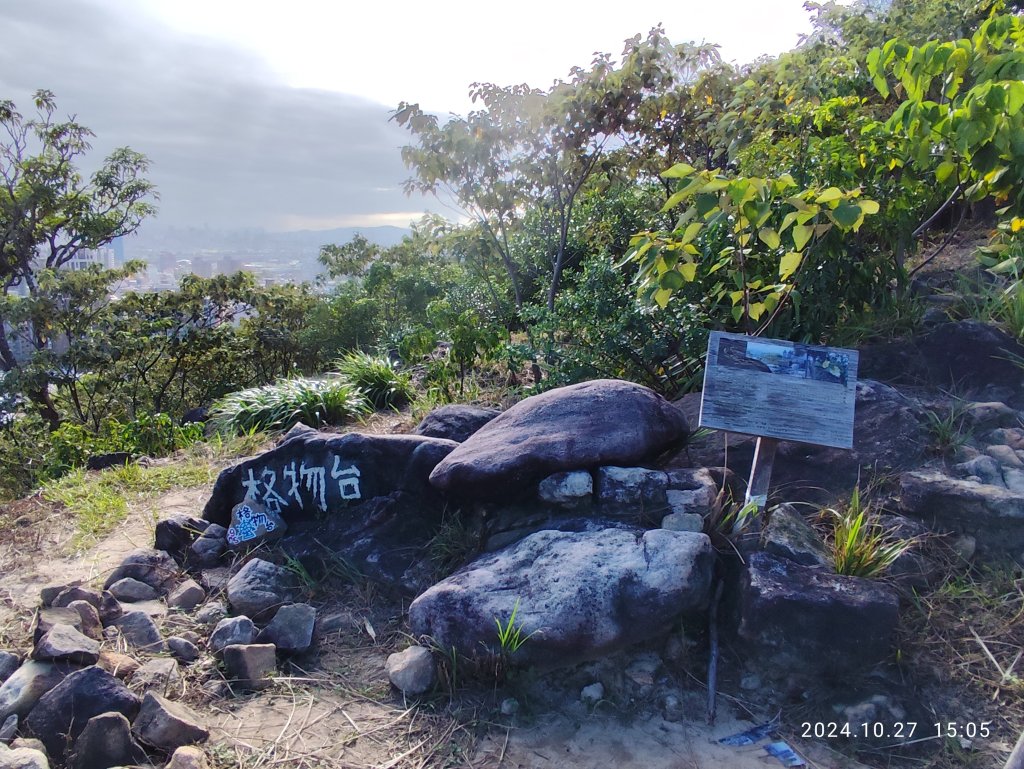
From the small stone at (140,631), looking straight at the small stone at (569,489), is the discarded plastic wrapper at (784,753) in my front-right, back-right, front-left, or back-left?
front-right

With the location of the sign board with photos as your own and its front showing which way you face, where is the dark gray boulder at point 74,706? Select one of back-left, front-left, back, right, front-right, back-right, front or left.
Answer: front-right

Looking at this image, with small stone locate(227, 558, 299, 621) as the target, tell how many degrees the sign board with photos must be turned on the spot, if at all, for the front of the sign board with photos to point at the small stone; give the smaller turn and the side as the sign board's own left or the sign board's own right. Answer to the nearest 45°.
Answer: approximately 90° to the sign board's own right

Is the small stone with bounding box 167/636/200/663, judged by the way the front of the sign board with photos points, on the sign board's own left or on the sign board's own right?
on the sign board's own right

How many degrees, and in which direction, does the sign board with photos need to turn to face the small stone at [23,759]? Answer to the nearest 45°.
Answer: approximately 45° to its right

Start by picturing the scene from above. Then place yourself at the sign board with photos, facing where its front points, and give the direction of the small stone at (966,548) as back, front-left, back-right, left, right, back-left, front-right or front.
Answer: left

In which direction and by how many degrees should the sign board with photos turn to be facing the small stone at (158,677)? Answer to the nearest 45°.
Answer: approximately 45° to its right

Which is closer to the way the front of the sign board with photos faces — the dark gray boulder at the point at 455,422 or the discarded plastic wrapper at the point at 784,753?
the discarded plastic wrapper

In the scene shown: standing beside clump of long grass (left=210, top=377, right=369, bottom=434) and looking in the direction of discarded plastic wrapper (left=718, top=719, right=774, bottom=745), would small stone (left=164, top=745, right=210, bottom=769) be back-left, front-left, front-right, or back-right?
front-right

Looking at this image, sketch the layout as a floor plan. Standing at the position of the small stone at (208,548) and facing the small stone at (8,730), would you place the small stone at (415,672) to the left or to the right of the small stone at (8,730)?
left

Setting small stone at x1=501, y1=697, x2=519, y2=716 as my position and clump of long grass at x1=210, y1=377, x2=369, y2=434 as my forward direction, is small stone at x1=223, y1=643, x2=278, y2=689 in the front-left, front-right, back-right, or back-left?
front-left

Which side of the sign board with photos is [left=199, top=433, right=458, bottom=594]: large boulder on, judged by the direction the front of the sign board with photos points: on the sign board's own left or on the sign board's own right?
on the sign board's own right

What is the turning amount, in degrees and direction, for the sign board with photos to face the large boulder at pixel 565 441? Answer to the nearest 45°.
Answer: approximately 90° to its right

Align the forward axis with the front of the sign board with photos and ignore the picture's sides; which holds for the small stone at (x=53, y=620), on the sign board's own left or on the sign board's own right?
on the sign board's own right

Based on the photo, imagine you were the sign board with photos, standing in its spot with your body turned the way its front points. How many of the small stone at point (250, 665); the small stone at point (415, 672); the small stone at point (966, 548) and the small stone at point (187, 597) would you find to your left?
1

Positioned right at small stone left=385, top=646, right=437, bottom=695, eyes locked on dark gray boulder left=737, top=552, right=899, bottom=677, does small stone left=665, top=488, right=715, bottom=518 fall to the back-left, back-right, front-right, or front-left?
front-left

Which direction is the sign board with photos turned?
toward the camera

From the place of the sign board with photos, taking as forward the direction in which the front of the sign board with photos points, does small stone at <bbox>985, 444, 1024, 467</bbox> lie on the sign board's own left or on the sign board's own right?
on the sign board's own left

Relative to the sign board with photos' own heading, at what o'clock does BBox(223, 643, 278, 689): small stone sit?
The small stone is roughly at 2 o'clock from the sign board with photos.
